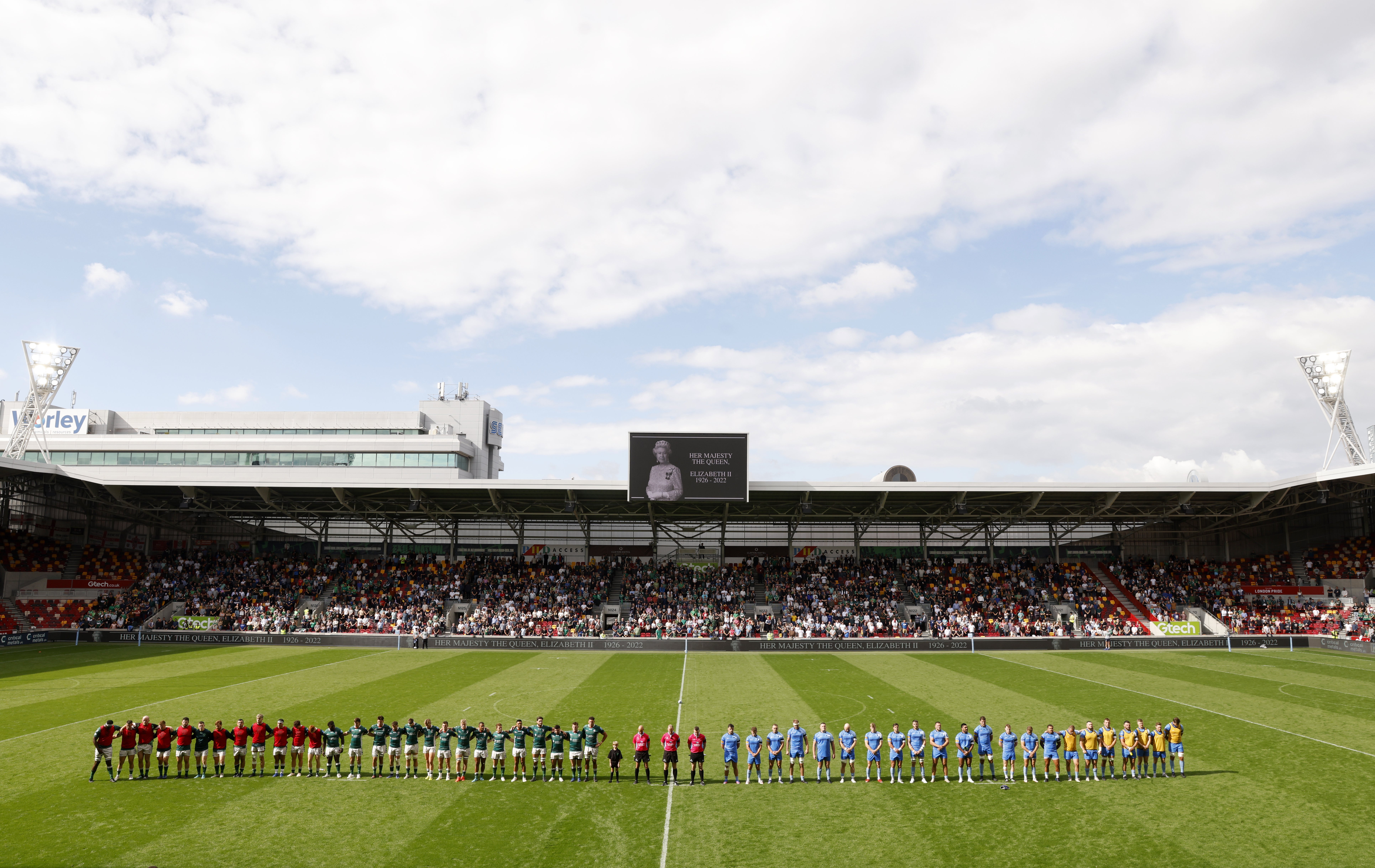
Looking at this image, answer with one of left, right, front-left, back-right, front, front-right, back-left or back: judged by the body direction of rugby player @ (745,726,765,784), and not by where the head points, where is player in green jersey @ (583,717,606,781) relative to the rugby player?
right

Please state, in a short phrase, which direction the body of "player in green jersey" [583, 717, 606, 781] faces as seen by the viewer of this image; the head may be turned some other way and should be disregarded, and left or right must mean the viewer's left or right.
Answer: facing the viewer

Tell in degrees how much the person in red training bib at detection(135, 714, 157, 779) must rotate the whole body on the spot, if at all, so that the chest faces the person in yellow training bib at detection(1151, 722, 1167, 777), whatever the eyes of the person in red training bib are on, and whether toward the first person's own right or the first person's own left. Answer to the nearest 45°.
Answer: approximately 45° to the first person's own left

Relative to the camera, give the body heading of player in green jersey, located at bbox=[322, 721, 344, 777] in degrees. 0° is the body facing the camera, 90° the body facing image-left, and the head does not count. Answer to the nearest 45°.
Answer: approximately 0°

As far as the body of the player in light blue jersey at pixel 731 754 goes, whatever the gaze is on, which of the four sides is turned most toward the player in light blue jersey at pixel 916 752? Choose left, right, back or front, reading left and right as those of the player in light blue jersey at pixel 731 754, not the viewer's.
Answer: left

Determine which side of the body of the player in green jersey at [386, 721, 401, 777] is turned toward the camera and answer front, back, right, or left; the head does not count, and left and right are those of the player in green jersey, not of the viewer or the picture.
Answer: front

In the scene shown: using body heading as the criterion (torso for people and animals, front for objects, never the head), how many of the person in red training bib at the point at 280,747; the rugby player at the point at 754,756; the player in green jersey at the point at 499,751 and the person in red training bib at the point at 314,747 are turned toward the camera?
4

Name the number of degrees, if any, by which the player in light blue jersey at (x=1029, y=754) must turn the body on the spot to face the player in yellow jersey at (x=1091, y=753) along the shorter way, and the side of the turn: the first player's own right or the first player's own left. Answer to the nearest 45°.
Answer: approximately 90° to the first player's own left

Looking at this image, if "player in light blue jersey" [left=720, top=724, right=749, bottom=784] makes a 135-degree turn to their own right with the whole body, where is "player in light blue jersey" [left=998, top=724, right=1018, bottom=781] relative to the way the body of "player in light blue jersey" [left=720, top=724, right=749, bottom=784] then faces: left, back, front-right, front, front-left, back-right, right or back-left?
back-right

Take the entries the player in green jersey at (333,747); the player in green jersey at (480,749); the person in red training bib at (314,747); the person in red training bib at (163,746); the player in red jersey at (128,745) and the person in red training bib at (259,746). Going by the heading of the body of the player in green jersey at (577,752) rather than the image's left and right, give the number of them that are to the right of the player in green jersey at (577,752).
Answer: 6

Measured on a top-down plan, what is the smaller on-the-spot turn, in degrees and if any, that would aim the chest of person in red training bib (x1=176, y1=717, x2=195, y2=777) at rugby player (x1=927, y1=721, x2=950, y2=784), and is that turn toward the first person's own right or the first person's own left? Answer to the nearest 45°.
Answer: approximately 45° to the first person's own left

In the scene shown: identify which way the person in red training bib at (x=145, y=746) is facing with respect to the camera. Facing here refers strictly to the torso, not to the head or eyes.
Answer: toward the camera

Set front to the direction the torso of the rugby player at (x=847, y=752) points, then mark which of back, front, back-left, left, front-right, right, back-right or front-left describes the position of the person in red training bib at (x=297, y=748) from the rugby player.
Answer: right

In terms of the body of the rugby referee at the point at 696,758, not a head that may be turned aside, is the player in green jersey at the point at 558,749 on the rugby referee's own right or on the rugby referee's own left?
on the rugby referee's own right

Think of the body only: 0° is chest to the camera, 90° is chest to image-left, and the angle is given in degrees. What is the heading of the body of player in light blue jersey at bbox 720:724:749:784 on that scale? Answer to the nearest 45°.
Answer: approximately 0°
